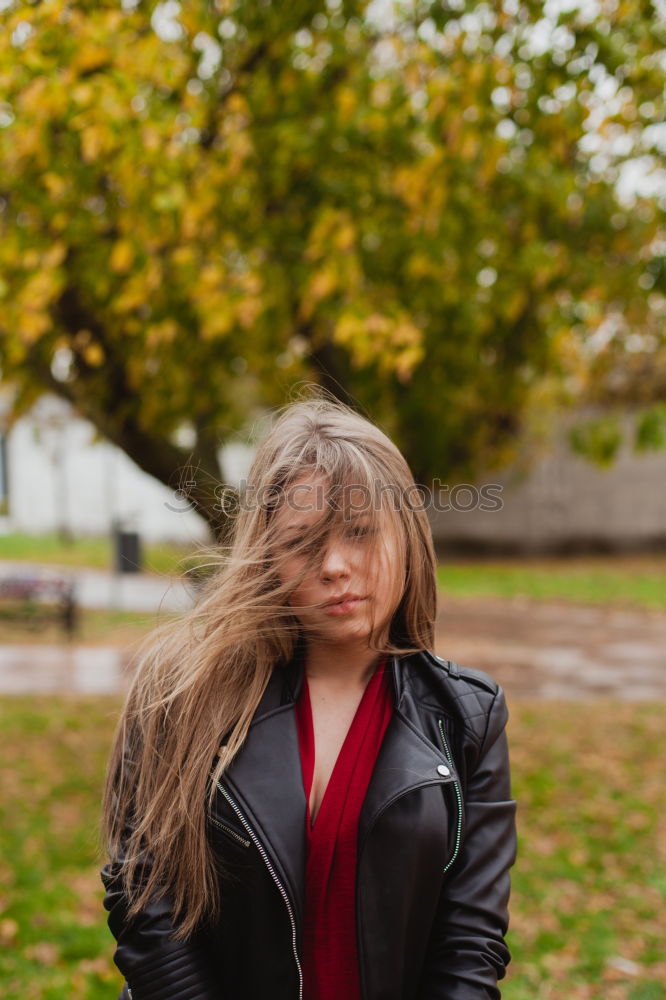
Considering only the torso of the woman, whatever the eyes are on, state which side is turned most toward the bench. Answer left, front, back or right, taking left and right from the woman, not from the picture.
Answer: back

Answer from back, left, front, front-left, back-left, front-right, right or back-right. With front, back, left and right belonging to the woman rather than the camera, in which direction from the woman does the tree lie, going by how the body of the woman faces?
back

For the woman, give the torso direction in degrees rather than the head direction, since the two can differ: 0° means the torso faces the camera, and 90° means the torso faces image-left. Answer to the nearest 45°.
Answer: approximately 0°
